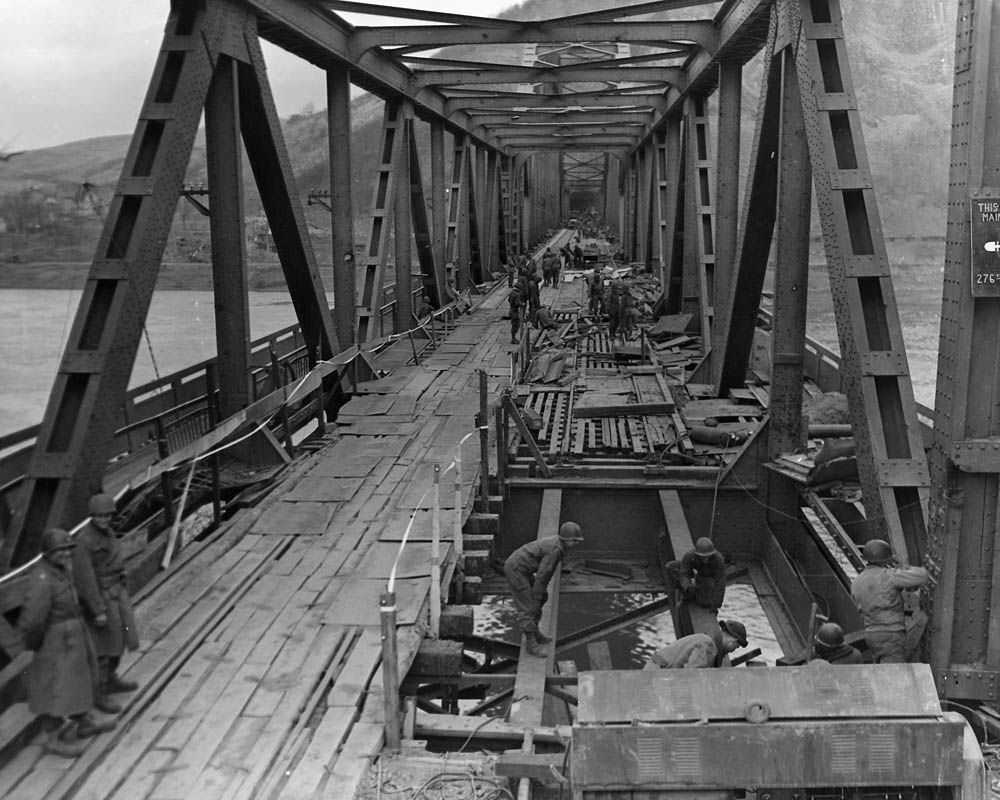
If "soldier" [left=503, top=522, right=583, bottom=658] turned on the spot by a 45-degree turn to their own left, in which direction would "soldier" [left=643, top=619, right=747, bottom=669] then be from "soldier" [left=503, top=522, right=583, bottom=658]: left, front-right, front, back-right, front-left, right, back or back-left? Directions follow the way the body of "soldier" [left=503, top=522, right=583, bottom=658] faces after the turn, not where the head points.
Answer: right

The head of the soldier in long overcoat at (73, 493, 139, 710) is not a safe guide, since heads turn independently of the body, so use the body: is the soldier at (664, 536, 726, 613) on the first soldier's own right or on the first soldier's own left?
on the first soldier's own left

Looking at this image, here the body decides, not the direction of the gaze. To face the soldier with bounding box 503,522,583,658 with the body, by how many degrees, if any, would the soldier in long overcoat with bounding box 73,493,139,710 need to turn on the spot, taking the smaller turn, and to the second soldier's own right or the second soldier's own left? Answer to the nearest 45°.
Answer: approximately 45° to the second soldier's own left

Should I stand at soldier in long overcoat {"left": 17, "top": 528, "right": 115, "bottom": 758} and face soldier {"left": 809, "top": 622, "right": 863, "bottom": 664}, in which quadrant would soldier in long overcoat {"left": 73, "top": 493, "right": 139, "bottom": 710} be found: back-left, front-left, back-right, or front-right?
front-left

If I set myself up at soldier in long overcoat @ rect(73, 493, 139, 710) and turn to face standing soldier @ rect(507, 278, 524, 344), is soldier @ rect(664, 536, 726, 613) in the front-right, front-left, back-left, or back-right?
front-right

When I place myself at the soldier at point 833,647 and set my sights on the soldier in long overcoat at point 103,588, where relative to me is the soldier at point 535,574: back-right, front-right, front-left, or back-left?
front-right

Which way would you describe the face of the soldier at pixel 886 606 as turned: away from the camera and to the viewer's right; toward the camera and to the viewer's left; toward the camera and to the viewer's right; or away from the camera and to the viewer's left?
away from the camera and to the viewer's right

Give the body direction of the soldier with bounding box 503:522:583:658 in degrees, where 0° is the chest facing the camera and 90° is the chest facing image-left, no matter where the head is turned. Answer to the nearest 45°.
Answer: approximately 270°

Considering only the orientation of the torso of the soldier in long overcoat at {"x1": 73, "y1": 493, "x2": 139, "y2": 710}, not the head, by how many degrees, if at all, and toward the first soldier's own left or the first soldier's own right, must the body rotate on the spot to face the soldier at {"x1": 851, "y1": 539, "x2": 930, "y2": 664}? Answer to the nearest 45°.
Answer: approximately 45° to the first soldier's own left
